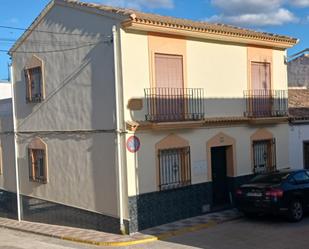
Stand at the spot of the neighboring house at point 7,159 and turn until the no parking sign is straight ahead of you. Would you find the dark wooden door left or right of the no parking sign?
left

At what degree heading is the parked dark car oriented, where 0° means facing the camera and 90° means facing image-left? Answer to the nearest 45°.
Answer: approximately 225°

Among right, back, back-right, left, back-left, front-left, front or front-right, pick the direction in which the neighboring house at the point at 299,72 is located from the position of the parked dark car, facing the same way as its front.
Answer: front-left

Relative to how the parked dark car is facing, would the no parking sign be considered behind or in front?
behind

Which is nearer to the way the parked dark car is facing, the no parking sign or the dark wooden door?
the dark wooden door

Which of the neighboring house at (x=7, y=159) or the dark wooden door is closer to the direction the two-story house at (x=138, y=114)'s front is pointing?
the dark wooden door

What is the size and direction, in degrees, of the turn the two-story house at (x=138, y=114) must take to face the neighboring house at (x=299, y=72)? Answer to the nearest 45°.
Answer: approximately 90° to its left

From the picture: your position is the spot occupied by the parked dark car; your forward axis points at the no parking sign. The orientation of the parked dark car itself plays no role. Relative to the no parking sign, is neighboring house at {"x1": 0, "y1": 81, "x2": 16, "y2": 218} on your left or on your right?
right

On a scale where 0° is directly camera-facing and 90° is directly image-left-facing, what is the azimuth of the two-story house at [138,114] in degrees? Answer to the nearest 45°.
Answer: approximately 315°

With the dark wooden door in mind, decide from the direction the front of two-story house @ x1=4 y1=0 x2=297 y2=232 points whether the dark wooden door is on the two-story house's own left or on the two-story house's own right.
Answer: on the two-story house's own left

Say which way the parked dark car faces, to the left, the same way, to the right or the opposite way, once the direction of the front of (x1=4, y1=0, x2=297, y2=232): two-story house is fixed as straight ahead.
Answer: to the left
